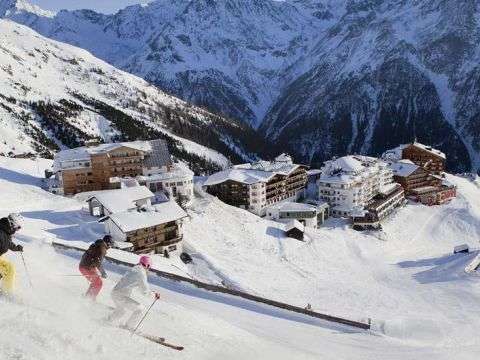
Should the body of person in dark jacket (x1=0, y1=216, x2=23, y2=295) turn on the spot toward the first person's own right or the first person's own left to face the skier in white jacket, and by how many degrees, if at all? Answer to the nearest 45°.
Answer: approximately 45° to the first person's own right

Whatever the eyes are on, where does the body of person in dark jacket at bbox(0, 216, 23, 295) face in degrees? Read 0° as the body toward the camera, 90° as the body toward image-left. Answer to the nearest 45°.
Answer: approximately 270°

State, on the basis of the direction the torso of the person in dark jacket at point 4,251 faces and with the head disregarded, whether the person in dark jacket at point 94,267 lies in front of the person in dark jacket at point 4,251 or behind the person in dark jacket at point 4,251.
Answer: in front

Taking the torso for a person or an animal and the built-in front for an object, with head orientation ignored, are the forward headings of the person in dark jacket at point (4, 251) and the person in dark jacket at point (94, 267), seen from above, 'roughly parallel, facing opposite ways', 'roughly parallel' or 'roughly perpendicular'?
roughly parallel

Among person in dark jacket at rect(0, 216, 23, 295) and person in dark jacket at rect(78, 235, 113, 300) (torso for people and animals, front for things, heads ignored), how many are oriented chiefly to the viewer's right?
2

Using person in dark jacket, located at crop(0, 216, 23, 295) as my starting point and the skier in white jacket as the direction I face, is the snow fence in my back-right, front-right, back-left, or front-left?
front-left

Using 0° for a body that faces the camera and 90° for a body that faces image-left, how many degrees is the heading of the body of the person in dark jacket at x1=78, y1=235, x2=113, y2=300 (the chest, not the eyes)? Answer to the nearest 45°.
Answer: approximately 270°

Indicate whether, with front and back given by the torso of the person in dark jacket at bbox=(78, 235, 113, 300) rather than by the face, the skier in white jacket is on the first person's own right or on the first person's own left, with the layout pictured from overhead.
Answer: on the first person's own right

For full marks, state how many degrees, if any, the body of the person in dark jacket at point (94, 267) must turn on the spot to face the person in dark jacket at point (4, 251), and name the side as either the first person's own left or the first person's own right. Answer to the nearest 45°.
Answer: approximately 180°
